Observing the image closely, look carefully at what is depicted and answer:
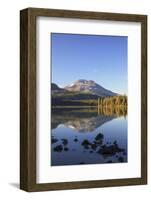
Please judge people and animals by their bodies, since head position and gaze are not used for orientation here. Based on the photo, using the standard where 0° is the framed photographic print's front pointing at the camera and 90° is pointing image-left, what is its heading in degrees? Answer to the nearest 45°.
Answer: approximately 315°
